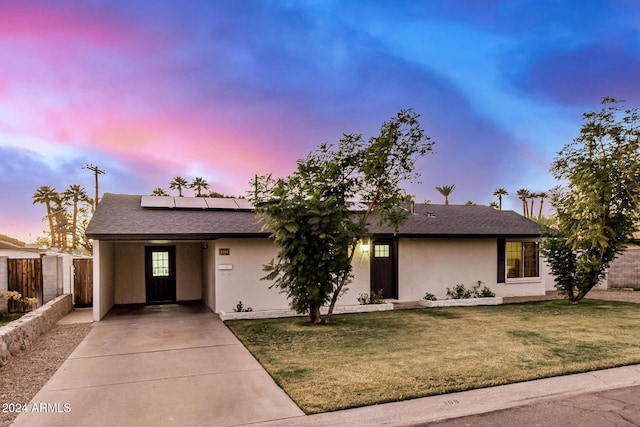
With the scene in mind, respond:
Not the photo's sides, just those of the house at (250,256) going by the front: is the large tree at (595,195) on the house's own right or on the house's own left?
on the house's own left

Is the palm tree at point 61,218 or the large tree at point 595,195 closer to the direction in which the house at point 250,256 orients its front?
the large tree

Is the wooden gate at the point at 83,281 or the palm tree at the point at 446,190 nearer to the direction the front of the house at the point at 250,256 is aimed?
the wooden gate

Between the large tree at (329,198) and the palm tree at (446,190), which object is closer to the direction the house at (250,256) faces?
the large tree

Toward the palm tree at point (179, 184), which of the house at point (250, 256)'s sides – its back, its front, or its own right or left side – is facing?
back

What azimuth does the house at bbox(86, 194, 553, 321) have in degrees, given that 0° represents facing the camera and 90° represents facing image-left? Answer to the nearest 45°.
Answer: approximately 0°

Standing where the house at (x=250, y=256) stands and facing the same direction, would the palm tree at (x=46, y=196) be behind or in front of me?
behind
